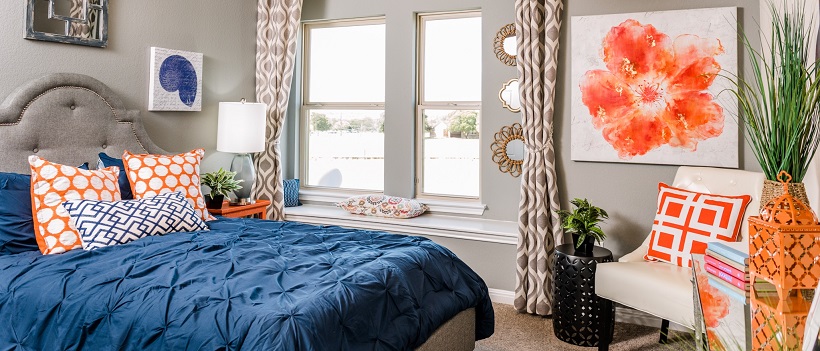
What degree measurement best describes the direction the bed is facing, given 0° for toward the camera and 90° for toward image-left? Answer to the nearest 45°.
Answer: approximately 315°

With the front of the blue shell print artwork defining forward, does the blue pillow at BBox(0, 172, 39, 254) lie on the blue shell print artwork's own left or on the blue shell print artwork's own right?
on the blue shell print artwork's own right

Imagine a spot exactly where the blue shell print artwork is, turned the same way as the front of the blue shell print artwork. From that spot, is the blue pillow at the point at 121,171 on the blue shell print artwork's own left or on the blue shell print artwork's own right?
on the blue shell print artwork's own right

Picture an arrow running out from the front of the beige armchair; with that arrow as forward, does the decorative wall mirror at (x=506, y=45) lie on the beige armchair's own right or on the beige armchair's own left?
on the beige armchair's own right

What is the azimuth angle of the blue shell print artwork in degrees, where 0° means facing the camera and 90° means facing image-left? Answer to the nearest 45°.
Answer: approximately 315°
